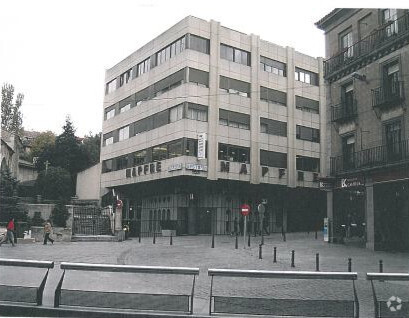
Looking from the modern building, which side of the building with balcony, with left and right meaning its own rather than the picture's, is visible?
right

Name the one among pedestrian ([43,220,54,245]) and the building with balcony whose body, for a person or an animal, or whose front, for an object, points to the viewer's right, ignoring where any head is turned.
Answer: the pedestrian

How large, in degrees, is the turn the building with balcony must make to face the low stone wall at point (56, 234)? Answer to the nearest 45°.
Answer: approximately 45° to its right

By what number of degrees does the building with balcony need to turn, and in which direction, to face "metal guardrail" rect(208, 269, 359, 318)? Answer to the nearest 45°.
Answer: approximately 45° to its left

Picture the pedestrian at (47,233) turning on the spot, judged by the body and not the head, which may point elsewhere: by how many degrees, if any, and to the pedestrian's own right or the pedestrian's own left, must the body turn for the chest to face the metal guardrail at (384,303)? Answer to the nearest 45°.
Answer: approximately 90° to the pedestrian's own right
